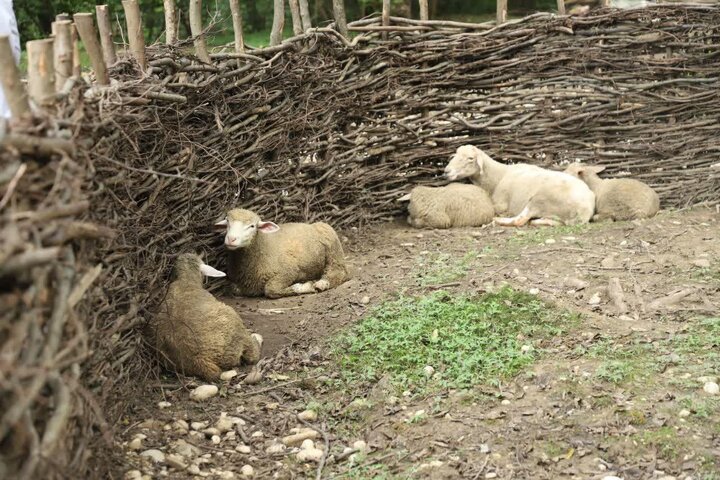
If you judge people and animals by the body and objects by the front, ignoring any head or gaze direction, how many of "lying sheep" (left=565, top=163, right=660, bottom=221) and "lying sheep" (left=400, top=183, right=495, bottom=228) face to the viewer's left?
2

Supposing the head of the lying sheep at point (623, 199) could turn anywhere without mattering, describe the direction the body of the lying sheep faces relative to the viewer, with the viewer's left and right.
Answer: facing to the left of the viewer

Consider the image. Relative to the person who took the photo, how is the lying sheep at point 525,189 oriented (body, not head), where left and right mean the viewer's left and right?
facing to the left of the viewer

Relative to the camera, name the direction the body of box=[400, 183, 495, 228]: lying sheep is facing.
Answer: to the viewer's left

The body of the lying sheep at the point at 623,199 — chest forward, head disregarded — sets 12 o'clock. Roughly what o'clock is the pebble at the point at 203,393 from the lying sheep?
The pebble is roughly at 10 o'clock from the lying sheep.

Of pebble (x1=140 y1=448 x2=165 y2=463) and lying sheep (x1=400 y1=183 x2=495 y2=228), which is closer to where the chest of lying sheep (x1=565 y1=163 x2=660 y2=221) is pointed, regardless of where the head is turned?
the lying sheep

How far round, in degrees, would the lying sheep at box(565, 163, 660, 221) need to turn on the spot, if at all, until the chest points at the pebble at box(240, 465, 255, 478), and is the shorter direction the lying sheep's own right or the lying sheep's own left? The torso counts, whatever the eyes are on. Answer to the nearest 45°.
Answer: approximately 90° to the lying sheep's own left

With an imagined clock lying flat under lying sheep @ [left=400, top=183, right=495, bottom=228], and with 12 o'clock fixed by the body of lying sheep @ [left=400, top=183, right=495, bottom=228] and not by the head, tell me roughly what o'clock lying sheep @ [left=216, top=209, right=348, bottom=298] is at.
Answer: lying sheep @ [left=216, top=209, right=348, bottom=298] is roughly at 10 o'clock from lying sheep @ [left=400, top=183, right=495, bottom=228].

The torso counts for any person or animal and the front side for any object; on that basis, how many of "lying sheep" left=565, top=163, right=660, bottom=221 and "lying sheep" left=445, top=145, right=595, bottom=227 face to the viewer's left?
2

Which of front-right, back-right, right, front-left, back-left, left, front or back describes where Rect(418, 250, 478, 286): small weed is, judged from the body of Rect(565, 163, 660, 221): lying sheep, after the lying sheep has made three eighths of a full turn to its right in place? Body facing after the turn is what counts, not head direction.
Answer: back

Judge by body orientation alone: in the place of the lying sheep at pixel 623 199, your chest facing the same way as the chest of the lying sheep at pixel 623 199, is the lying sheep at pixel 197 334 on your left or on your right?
on your left
